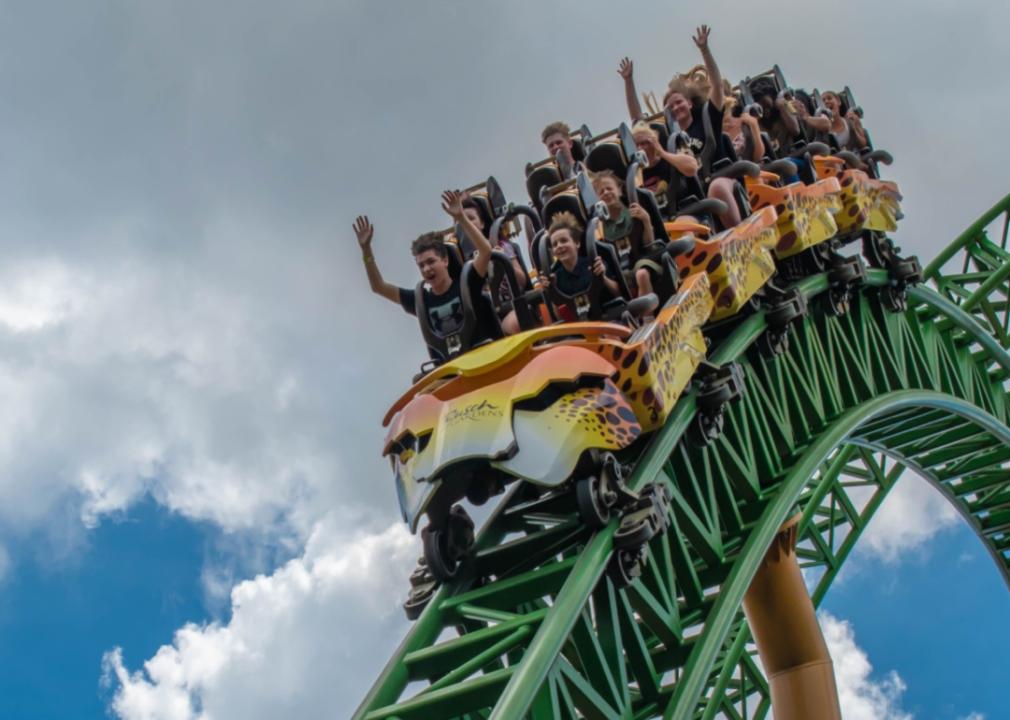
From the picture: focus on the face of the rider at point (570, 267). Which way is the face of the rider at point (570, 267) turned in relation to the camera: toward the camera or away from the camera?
toward the camera

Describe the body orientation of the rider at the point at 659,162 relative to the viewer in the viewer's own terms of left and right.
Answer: facing the viewer and to the left of the viewer

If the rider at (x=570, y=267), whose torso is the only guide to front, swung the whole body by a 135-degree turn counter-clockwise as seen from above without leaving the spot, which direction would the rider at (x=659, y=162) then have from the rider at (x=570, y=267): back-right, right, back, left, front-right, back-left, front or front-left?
front-left

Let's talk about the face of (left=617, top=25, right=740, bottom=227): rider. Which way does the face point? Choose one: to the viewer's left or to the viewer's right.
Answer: to the viewer's left

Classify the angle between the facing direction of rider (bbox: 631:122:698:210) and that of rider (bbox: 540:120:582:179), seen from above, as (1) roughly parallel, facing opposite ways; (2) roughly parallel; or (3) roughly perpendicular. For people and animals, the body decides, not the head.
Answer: roughly parallel

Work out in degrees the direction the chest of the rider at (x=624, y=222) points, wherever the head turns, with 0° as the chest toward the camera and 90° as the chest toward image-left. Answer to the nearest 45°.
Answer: approximately 45°

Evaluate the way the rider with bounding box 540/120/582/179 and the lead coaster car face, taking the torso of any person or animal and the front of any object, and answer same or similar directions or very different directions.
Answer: same or similar directions

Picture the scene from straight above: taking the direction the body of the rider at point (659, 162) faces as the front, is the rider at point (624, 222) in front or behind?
in front

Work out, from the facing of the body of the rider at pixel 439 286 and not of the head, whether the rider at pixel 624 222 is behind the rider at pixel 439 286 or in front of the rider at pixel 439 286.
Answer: behind

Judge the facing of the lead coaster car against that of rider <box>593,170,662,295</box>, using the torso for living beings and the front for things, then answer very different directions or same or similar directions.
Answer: same or similar directions

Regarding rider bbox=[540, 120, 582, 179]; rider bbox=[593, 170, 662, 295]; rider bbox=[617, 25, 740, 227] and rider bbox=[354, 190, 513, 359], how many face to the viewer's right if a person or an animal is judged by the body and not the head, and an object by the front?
0

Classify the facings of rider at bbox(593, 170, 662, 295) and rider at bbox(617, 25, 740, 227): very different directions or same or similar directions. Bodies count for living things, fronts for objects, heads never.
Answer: same or similar directions

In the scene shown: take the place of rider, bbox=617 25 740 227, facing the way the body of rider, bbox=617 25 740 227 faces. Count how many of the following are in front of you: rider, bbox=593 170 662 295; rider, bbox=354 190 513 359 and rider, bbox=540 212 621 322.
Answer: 3
